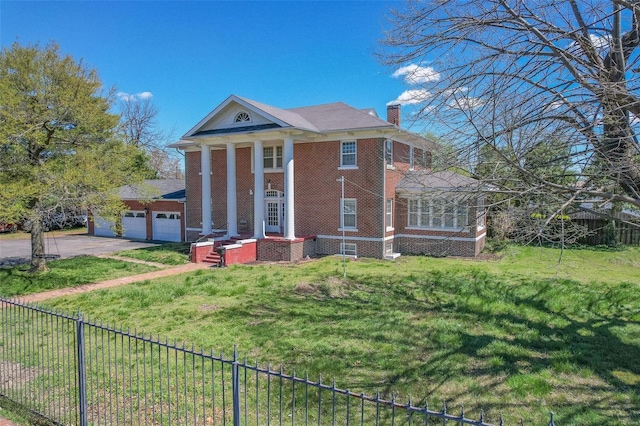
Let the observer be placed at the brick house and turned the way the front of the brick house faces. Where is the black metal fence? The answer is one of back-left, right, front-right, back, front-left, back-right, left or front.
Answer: front-left

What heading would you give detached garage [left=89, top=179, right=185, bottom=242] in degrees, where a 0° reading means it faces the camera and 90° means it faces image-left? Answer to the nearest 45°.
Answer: approximately 45°

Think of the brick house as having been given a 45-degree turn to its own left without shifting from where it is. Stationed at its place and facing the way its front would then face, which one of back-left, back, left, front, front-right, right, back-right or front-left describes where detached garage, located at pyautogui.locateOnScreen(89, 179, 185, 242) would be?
back-right

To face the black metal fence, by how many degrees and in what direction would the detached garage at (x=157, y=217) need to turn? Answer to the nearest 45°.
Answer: approximately 45° to its left
